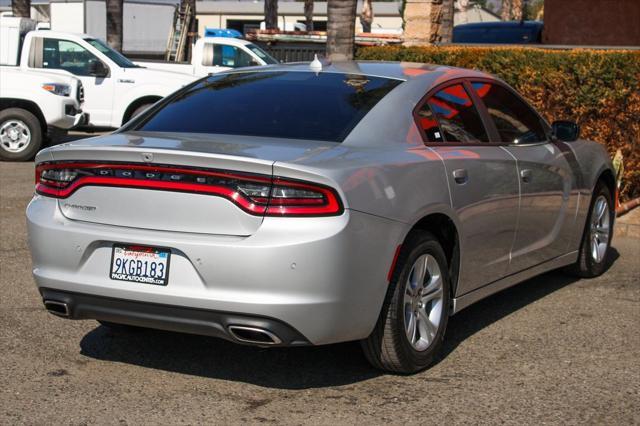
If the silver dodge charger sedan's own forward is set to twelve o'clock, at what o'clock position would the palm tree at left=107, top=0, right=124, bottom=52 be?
The palm tree is roughly at 10 o'clock from the silver dodge charger sedan.

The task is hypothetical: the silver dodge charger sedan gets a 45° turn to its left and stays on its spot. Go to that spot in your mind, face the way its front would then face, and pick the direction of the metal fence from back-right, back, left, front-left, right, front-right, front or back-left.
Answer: front

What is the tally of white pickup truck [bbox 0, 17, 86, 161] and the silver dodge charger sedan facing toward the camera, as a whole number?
0

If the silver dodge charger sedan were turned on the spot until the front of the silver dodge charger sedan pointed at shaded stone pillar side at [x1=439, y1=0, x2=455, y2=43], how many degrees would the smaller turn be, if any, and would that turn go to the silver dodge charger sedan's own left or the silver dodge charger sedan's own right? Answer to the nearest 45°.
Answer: approximately 45° to the silver dodge charger sedan's own left

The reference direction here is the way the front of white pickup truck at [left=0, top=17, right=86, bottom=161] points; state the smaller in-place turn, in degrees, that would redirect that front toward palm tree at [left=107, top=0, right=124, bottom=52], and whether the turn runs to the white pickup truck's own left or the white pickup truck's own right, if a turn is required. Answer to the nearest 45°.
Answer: approximately 90° to the white pickup truck's own left

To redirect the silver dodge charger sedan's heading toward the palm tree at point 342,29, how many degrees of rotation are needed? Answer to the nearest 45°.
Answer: approximately 45° to its left

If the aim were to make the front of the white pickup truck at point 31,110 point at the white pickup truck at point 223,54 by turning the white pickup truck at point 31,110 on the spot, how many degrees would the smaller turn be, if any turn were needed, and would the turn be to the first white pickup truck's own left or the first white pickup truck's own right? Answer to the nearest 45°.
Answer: approximately 45° to the first white pickup truck's own left

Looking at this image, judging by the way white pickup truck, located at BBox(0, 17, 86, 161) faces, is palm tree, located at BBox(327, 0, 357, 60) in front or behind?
in front

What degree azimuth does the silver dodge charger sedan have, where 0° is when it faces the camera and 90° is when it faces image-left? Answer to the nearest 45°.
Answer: approximately 225°

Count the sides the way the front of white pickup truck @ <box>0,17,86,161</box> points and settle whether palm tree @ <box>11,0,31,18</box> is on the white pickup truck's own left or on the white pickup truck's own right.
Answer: on the white pickup truck's own left

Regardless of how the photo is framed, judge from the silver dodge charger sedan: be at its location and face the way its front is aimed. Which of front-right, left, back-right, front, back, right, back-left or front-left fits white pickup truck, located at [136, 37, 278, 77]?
front-left

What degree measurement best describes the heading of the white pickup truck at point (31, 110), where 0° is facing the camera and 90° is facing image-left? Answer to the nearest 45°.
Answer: approximately 270°

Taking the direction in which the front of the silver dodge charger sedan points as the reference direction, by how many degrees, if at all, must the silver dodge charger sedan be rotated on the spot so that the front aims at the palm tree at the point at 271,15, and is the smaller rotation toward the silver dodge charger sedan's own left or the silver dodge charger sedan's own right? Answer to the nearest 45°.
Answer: approximately 45° to the silver dodge charger sedan's own left

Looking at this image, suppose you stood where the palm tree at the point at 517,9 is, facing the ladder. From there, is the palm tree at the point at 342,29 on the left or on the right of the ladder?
left

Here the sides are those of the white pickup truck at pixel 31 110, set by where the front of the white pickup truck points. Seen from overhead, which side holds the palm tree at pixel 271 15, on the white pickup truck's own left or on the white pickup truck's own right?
on the white pickup truck's own left
